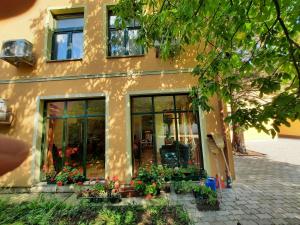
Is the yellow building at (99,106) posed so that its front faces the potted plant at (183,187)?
no

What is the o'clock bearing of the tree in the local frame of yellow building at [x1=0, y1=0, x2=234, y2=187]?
The tree is roughly at 11 o'clock from the yellow building.

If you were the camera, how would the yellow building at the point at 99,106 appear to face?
facing the viewer

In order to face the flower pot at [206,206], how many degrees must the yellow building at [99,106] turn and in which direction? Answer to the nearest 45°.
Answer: approximately 45° to its left
